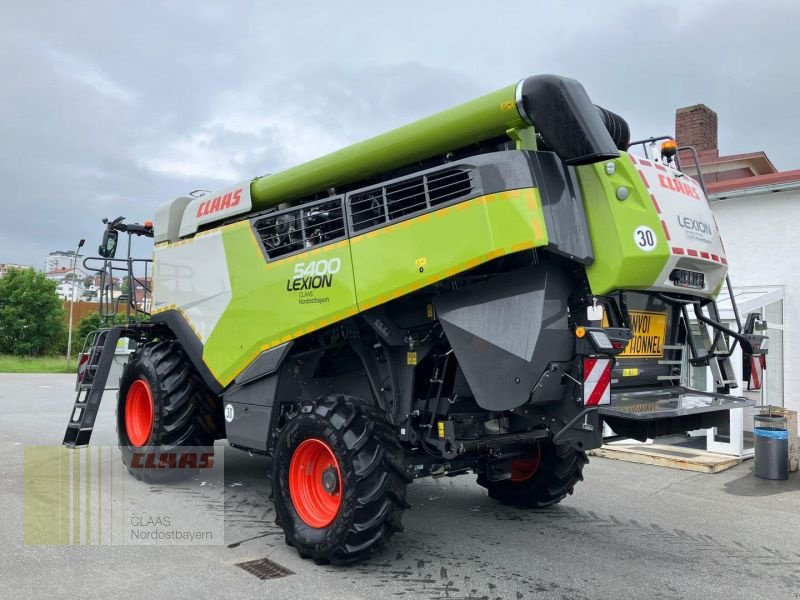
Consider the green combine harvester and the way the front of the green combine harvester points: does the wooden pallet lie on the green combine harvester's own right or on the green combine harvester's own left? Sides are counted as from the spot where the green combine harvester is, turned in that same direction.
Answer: on the green combine harvester's own right

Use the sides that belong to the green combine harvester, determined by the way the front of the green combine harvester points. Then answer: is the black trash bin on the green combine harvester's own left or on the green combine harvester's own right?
on the green combine harvester's own right

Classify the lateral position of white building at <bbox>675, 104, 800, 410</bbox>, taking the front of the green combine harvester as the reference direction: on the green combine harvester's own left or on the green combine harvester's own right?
on the green combine harvester's own right

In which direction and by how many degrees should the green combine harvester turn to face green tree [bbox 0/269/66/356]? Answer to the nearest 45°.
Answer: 0° — it already faces it

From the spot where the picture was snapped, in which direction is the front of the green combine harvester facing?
facing away from the viewer and to the left of the viewer
